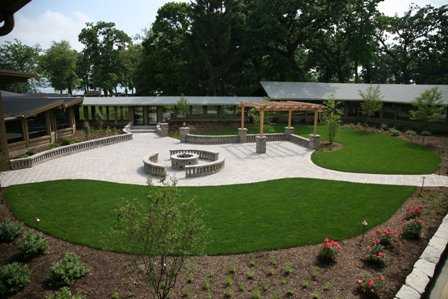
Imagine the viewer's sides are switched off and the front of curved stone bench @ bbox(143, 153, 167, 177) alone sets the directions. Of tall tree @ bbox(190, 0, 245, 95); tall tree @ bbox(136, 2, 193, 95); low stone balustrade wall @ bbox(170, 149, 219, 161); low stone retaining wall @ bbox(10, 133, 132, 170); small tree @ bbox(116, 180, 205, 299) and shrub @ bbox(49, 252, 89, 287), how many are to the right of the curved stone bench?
2

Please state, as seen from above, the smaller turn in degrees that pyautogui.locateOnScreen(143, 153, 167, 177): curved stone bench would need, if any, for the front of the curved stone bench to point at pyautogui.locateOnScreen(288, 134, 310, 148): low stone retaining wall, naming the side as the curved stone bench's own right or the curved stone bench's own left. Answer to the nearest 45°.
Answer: approximately 45° to the curved stone bench's own left

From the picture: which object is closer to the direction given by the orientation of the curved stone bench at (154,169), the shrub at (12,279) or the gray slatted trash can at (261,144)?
the gray slatted trash can

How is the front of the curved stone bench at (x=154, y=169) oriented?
to the viewer's right

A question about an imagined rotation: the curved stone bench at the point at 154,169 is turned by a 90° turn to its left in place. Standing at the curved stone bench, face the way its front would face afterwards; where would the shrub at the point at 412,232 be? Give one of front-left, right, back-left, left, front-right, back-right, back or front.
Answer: back-right

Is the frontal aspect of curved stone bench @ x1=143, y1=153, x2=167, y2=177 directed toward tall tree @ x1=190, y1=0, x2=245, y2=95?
no

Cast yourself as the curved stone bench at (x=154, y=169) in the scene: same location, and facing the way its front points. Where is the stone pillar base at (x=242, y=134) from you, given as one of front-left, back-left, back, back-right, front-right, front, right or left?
front-left

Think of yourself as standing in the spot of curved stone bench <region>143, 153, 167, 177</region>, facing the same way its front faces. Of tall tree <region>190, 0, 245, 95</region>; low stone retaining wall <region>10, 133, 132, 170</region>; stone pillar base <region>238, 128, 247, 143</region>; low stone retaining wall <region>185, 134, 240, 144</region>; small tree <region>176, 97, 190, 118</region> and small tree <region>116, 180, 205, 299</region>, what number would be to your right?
1

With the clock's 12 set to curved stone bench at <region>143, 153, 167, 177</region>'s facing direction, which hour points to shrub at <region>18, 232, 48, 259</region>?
The shrub is roughly at 4 o'clock from the curved stone bench.

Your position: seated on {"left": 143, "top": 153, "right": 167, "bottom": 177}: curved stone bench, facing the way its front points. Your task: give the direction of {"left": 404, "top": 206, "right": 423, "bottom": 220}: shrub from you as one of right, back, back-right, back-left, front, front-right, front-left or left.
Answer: front-right

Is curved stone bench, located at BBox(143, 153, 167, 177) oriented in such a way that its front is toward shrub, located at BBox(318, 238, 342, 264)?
no

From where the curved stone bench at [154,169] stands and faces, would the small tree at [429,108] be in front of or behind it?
in front

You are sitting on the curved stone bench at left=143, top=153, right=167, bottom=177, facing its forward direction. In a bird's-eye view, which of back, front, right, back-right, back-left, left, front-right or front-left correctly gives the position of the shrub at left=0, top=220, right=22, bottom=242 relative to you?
back-right

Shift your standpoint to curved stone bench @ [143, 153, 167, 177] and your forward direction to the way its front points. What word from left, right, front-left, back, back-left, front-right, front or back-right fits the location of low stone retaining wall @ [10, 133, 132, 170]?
back-left

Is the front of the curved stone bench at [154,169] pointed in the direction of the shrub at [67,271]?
no

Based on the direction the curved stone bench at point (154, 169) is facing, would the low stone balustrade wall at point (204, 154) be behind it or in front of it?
in front

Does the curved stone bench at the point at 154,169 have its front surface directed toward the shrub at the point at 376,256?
no

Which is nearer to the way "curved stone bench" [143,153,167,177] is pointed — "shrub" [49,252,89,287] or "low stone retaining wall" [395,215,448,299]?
the low stone retaining wall

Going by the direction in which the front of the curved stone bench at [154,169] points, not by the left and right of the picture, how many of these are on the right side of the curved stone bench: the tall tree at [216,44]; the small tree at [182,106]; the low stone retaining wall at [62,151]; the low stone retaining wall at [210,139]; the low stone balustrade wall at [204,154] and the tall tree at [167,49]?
0

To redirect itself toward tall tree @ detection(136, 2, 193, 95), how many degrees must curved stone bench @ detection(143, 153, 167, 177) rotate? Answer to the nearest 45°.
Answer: approximately 90° to its left
